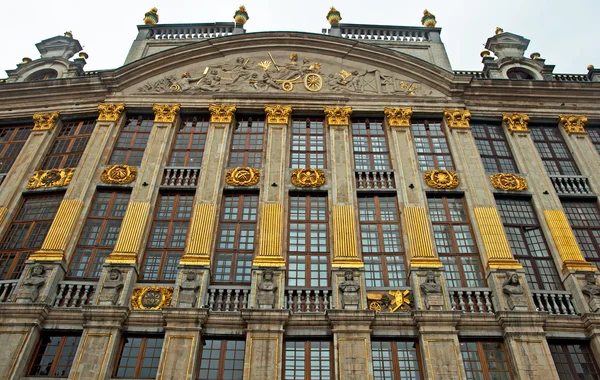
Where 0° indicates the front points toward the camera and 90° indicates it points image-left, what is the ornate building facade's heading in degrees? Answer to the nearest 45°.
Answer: approximately 0°
